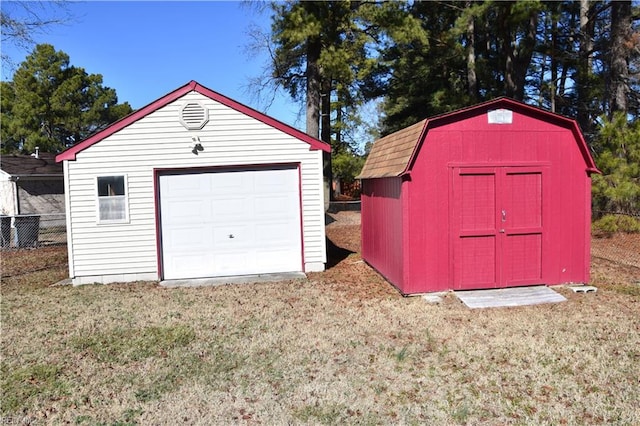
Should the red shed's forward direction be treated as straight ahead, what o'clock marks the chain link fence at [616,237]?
The chain link fence is roughly at 7 o'clock from the red shed.

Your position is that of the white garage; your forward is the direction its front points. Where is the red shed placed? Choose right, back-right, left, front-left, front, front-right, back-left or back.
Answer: front-left

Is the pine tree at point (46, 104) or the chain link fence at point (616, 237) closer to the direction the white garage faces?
the chain link fence

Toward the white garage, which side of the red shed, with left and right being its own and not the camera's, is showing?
right

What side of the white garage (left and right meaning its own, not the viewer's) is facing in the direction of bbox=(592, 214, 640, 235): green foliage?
left

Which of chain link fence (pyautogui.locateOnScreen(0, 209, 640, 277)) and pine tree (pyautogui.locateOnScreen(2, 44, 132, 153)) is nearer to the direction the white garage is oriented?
the chain link fence

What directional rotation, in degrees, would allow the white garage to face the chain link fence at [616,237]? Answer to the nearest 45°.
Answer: approximately 90° to its left

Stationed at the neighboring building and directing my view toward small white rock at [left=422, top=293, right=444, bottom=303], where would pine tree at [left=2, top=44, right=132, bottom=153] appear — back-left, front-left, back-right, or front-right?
back-left

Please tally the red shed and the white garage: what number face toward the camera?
2

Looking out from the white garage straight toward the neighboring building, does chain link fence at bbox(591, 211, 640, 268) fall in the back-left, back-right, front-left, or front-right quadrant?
back-right

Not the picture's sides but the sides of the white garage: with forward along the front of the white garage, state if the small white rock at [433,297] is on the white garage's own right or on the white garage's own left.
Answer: on the white garage's own left

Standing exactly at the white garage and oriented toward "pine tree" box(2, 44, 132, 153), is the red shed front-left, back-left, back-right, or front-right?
back-right

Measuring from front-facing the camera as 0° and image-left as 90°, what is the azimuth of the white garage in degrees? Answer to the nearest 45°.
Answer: approximately 0°

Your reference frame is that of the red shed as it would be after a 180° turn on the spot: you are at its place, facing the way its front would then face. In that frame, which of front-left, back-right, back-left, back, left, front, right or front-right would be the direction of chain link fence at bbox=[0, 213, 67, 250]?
left
